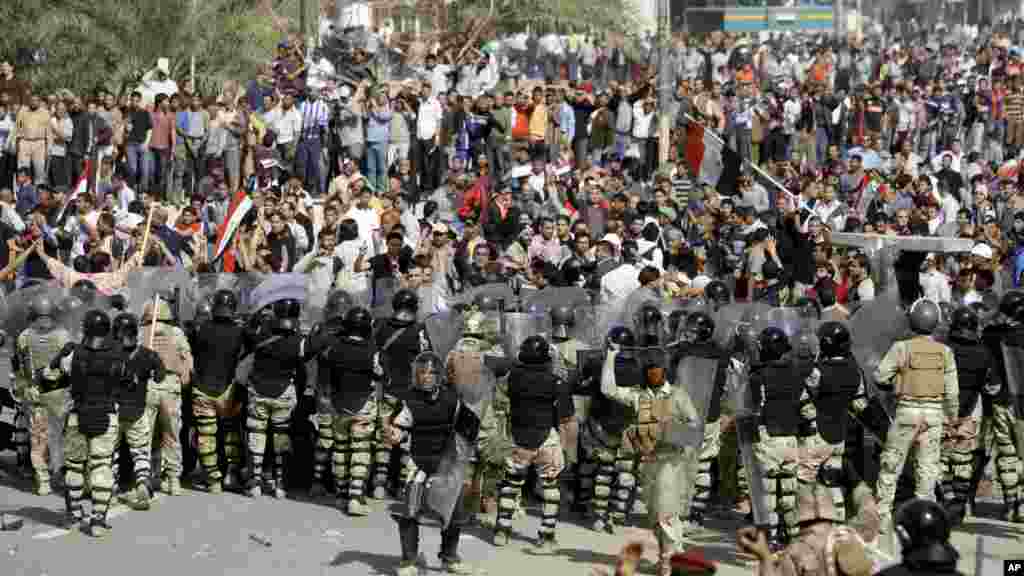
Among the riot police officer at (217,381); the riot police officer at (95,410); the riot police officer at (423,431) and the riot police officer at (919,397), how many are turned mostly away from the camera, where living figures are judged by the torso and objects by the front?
3

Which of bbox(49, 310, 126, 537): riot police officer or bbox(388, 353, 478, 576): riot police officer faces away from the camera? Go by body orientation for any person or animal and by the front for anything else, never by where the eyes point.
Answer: bbox(49, 310, 126, 537): riot police officer

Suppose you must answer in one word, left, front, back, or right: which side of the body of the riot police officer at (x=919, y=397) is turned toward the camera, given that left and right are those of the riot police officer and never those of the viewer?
back

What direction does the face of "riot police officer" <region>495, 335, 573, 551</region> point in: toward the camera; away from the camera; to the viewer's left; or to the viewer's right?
away from the camera

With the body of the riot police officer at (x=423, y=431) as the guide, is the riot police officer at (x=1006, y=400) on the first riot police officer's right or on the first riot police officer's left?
on the first riot police officer's left

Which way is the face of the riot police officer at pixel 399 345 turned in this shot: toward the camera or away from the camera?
away from the camera

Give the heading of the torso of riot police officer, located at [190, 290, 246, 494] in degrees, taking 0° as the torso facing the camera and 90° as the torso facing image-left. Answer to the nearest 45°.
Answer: approximately 180°

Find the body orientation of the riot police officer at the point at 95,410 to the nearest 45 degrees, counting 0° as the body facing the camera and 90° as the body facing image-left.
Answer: approximately 180°

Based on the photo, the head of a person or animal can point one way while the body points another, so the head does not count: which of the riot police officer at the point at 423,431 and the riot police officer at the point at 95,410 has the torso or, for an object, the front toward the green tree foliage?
the riot police officer at the point at 95,410

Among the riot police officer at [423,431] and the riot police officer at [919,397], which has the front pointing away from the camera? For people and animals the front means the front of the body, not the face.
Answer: the riot police officer at [919,397]

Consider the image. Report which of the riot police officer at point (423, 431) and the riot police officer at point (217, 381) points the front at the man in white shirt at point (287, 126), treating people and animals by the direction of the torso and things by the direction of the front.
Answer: the riot police officer at point (217, 381)

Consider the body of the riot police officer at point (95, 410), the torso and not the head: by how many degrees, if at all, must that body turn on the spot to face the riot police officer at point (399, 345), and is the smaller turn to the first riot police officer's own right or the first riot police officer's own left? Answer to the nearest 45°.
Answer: approximately 90° to the first riot police officer's own right

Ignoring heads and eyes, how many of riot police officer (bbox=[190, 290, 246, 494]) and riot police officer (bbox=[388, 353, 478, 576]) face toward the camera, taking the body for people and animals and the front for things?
1

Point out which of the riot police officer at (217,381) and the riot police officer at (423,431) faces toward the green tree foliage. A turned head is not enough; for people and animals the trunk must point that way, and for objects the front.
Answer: the riot police officer at (217,381)

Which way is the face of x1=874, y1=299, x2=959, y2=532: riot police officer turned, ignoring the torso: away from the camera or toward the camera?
away from the camera
